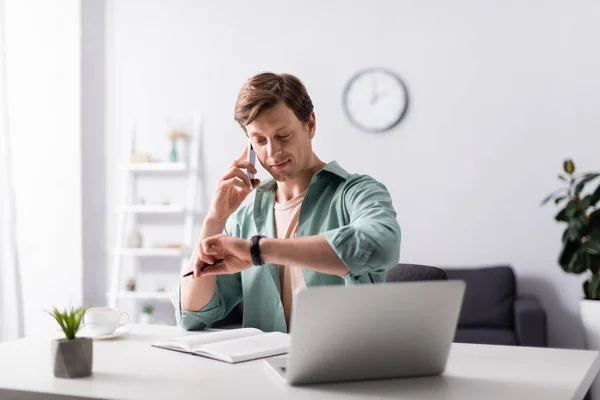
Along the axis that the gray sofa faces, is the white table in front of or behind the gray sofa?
in front

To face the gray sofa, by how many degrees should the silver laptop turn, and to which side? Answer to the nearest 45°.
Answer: approximately 45° to its right

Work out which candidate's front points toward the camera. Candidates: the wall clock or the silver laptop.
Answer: the wall clock

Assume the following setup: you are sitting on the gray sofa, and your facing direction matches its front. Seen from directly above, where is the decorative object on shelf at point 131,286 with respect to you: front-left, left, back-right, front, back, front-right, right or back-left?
right

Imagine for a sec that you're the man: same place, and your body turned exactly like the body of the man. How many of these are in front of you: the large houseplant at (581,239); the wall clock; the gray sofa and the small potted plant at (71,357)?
1

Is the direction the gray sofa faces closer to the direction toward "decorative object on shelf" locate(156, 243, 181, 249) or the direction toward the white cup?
the white cup

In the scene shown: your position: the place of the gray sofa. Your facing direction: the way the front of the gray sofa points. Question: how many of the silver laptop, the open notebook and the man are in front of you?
3

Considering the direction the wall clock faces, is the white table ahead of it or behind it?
ahead

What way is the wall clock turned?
toward the camera

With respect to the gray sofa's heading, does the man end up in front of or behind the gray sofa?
in front

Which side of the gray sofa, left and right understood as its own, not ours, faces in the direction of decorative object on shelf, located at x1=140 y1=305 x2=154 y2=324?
right

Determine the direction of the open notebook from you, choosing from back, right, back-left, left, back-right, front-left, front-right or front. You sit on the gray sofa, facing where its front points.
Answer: front

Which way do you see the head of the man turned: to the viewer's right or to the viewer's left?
to the viewer's left

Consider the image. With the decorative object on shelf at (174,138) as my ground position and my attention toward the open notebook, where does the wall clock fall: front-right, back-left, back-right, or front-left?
front-left

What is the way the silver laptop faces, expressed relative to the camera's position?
facing away from the viewer and to the left of the viewer

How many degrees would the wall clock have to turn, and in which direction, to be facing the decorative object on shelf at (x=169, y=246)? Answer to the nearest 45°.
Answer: approximately 90° to its right

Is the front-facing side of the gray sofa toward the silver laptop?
yes

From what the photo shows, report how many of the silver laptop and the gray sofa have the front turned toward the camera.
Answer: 1
